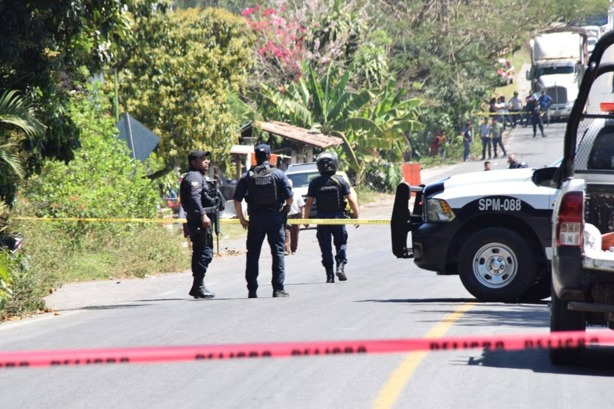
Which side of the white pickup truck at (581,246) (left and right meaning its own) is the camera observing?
back

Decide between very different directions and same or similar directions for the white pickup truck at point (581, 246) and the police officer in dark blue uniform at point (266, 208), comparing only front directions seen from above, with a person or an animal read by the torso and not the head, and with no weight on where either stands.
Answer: same or similar directions

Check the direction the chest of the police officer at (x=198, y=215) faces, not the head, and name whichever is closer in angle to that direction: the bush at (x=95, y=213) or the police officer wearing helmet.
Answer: the police officer wearing helmet

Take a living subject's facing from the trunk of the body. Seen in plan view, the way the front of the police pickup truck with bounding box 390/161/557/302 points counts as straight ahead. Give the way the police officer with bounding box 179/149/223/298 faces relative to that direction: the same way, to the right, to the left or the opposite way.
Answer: the opposite way

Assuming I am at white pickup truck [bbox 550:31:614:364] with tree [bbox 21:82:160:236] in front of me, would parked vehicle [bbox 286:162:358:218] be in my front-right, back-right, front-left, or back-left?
front-right

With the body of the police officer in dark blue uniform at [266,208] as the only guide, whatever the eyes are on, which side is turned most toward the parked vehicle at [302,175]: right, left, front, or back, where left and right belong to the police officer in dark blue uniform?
front

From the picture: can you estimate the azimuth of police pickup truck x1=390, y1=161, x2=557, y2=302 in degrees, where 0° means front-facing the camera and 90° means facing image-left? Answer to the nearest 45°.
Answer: approximately 90°

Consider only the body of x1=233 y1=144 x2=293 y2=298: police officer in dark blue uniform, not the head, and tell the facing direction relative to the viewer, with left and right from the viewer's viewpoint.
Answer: facing away from the viewer

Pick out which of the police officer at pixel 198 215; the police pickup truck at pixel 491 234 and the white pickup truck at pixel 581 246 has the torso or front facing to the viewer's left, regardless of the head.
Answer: the police pickup truck

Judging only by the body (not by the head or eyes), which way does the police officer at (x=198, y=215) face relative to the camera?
to the viewer's right

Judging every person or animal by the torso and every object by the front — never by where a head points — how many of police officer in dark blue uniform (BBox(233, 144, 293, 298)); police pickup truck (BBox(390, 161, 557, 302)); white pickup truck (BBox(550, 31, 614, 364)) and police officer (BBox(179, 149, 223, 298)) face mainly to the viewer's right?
1

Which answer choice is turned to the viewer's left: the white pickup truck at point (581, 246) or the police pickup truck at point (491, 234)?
the police pickup truck

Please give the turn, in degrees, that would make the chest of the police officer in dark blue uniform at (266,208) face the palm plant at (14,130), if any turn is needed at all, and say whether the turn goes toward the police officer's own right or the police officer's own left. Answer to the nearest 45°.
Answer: approximately 90° to the police officer's own left

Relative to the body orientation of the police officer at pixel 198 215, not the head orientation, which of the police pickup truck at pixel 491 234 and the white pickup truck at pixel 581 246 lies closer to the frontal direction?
the police pickup truck

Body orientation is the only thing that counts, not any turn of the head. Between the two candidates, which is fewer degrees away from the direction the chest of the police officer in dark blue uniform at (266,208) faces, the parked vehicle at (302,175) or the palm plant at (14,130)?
the parked vehicle

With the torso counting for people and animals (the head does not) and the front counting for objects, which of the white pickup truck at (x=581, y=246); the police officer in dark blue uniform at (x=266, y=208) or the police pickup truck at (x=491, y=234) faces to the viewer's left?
the police pickup truck

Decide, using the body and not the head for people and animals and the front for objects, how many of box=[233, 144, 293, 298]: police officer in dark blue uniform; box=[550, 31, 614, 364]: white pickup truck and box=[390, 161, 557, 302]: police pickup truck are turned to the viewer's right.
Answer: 0
